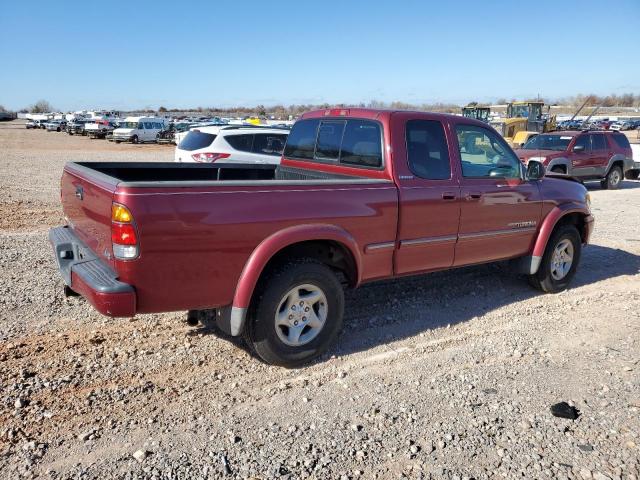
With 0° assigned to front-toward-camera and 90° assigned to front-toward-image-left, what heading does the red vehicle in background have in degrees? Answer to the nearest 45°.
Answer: approximately 45°

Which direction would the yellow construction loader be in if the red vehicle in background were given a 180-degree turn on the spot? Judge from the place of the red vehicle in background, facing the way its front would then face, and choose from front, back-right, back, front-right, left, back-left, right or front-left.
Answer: front-left

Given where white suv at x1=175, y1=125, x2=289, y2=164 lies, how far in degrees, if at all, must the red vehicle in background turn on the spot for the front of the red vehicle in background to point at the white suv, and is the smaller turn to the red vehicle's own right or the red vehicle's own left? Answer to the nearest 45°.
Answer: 0° — it already faces it

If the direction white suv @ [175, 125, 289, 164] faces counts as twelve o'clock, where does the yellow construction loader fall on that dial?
The yellow construction loader is roughly at 12 o'clock from the white suv.

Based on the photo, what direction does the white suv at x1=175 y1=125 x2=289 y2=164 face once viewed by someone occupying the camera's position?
facing away from the viewer and to the right of the viewer

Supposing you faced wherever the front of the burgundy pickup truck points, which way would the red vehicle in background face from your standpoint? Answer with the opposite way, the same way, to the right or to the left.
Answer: the opposite way

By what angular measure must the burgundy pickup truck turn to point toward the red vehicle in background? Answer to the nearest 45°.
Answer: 0° — it already faces it

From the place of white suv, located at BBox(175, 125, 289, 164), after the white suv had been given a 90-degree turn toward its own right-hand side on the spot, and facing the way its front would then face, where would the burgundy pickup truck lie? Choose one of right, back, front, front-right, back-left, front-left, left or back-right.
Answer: front-right

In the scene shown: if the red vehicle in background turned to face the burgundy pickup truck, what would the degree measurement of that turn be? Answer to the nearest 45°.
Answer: approximately 45° to its left

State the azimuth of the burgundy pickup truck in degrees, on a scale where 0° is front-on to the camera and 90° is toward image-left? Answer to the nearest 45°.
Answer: approximately 225°
